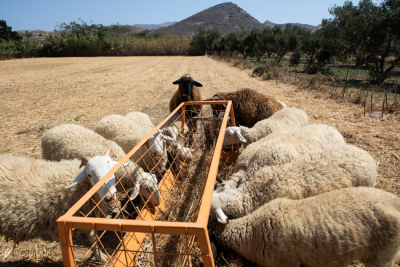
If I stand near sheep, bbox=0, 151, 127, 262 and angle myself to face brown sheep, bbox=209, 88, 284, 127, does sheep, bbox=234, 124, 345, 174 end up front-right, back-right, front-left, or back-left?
front-right

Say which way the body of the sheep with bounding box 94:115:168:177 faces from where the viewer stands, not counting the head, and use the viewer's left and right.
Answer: facing the viewer and to the right of the viewer

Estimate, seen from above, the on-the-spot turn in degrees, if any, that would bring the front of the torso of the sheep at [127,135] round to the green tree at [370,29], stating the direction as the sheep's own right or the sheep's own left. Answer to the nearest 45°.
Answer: approximately 90° to the sheep's own left

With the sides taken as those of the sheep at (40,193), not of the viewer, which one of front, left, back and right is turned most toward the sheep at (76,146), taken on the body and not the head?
left

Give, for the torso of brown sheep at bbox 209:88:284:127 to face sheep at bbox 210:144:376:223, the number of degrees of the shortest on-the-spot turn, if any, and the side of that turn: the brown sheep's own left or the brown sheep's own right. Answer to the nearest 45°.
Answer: approximately 90° to the brown sheep's own left

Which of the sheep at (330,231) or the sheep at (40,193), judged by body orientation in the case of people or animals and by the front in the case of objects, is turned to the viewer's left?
the sheep at (330,231)

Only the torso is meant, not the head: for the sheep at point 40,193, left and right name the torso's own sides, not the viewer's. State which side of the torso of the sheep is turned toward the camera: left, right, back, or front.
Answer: right

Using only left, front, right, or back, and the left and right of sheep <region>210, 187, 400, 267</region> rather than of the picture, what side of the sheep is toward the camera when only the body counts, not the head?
left

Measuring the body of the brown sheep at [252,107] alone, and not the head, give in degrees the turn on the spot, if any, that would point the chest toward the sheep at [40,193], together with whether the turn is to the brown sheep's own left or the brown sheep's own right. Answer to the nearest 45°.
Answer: approximately 45° to the brown sheep's own left

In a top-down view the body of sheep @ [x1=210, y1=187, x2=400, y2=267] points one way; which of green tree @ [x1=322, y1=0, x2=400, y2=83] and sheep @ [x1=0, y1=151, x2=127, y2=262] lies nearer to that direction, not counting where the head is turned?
the sheep

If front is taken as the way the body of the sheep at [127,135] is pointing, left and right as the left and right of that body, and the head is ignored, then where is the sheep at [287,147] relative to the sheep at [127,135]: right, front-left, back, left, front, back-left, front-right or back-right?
front

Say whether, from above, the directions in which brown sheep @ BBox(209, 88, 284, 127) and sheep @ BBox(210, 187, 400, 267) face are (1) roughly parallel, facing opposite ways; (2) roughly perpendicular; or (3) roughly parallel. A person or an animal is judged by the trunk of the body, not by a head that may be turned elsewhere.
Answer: roughly parallel

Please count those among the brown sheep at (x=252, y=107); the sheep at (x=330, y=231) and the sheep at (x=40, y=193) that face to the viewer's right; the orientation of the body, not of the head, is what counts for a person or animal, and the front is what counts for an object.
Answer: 1

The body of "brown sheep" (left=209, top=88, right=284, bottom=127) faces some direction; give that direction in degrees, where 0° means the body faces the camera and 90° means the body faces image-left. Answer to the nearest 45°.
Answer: approximately 90°

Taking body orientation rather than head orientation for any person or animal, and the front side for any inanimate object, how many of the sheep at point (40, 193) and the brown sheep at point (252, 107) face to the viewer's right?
1
